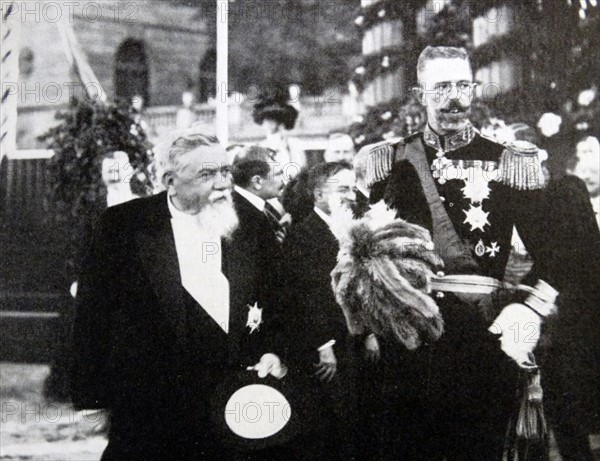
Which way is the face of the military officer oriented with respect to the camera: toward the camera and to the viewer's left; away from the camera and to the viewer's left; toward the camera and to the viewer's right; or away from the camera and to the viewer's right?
toward the camera and to the viewer's right

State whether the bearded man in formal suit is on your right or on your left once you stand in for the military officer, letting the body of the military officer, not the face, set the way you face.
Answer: on your right
